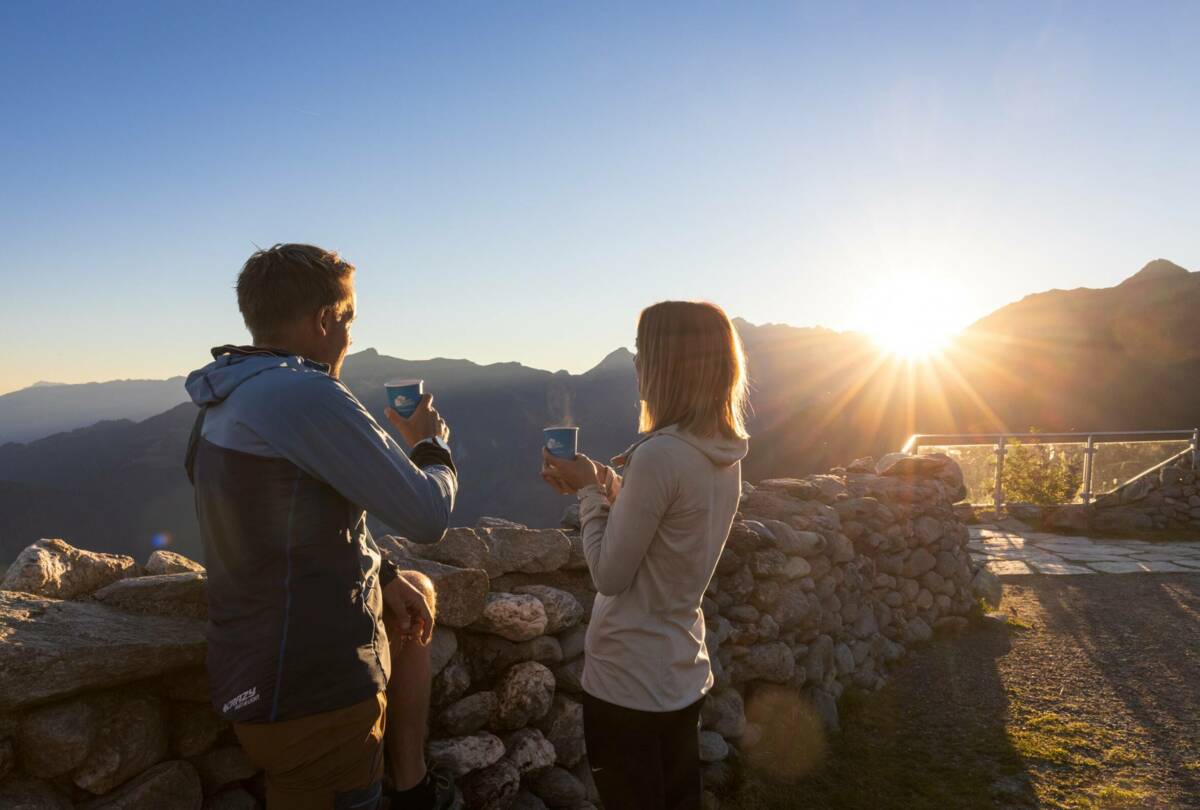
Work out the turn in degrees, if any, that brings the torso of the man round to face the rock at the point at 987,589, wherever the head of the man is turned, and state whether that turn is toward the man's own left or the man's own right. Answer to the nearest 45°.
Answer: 0° — they already face it

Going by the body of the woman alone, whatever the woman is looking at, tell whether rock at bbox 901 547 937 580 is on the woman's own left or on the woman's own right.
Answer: on the woman's own right

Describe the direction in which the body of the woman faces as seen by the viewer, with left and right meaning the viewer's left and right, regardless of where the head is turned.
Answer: facing away from the viewer and to the left of the viewer

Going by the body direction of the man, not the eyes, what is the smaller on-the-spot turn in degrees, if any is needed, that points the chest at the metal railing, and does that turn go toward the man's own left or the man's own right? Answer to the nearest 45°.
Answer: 0° — they already face it

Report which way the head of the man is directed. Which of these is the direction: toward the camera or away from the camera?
away from the camera

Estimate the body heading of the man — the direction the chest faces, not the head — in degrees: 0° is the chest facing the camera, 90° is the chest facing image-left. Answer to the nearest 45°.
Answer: approximately 225°

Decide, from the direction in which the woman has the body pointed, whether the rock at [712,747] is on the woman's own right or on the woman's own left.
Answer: on the woman's own right

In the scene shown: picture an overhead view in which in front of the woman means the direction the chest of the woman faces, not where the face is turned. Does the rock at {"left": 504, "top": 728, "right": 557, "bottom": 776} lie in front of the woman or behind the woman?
in front

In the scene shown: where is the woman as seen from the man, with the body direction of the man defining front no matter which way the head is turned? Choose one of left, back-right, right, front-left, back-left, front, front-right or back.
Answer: front-right

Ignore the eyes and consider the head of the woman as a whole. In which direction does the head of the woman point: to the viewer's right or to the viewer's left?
to the viewer's left
